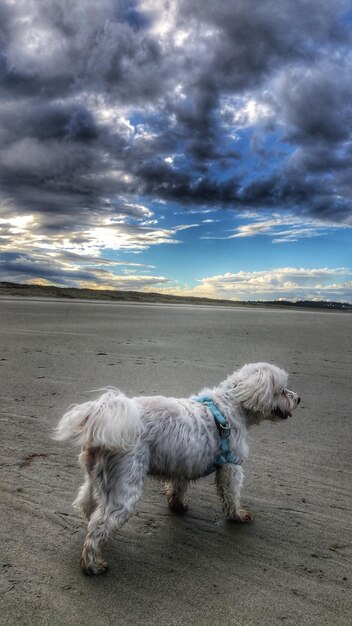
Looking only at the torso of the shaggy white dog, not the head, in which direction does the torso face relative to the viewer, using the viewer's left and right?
facing away from the viewer and to the right of the viewer
